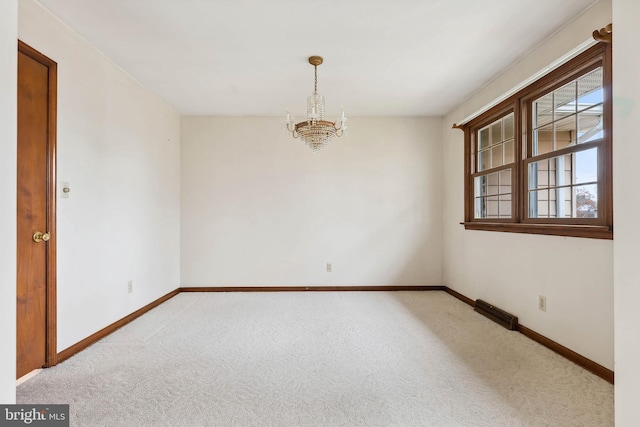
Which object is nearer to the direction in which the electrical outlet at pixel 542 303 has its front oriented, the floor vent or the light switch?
the light switch

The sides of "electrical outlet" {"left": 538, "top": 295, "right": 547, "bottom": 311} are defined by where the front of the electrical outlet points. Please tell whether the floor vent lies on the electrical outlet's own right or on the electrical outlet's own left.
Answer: on the electrical outlet's own right

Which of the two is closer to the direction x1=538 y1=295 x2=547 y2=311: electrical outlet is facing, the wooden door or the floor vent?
the wooden door

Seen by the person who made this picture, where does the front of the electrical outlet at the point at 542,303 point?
facing the viewer and to the left of the viewer

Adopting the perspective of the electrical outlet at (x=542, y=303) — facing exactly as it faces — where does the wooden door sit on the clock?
The wooden door is roughly at 12 o'clock from the electrical outlet.

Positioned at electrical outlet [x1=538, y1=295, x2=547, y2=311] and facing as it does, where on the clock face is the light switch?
The light switch is roughly at 12 o'clock from the electrical outlet.
